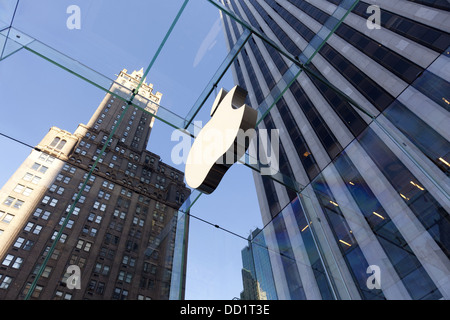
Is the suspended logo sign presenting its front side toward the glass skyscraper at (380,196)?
no

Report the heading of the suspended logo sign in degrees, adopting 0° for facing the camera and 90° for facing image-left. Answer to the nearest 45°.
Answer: approximately 45°

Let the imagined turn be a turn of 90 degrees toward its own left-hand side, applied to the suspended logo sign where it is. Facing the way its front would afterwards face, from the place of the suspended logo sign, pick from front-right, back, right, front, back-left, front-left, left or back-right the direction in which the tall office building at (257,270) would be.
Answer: back-left
